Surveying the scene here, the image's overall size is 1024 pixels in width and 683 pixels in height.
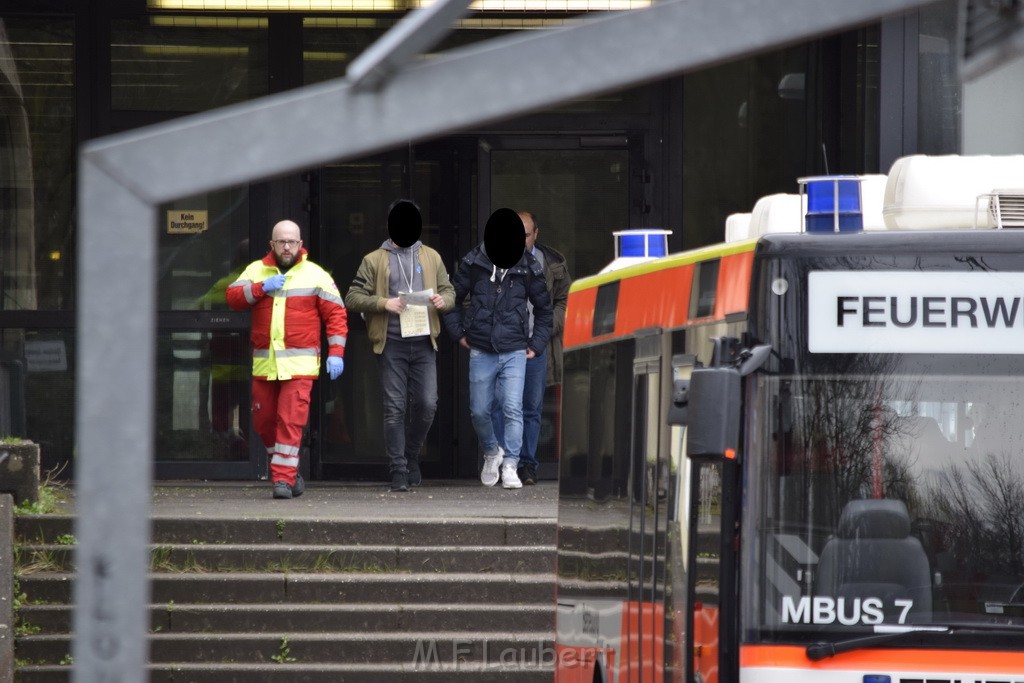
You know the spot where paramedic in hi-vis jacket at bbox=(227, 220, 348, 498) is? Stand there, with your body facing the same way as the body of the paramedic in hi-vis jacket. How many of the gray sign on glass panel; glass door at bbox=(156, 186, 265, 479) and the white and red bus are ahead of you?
1

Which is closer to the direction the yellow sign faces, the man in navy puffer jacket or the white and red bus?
the white and red bus

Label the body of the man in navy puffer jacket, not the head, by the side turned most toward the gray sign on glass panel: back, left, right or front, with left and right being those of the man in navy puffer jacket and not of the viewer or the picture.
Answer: right

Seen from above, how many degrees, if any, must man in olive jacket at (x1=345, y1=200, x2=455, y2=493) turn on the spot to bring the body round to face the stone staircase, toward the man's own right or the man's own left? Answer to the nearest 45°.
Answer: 0° — they already face it

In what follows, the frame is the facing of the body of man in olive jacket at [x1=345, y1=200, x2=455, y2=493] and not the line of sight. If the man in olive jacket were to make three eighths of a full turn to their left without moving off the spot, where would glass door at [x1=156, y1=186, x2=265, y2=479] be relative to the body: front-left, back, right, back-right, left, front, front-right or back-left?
left

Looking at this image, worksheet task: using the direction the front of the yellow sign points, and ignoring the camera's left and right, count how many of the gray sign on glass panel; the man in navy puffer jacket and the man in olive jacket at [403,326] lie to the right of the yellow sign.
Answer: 1

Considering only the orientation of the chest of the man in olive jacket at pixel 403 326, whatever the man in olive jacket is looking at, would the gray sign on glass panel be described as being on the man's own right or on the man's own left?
on the man's own right

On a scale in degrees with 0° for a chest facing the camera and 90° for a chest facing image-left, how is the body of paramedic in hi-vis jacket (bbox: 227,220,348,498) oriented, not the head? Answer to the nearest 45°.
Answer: approximately 0°
